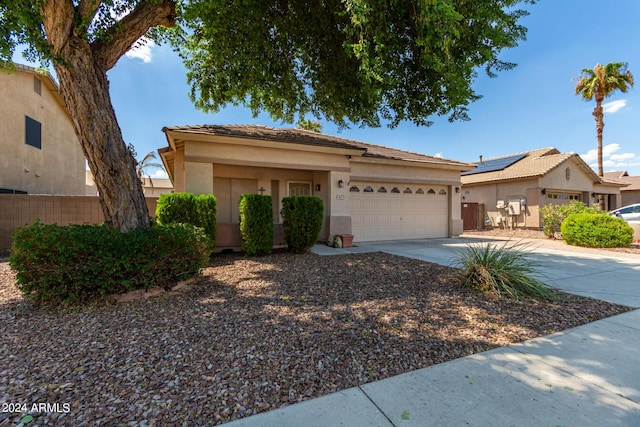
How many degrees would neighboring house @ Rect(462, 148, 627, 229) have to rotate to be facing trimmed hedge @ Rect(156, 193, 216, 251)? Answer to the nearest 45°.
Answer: approximately 45° to its right

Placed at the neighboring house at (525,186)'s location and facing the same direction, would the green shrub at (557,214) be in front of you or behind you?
in front

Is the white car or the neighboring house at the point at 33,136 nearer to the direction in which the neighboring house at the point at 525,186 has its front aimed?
the white car

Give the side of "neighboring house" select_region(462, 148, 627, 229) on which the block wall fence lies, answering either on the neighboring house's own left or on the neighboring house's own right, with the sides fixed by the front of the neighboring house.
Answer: on the neighboring house's own right

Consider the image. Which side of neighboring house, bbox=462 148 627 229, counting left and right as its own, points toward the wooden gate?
right

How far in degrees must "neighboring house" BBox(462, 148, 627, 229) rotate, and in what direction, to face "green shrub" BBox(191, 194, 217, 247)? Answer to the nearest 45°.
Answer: approximately 45° to its right

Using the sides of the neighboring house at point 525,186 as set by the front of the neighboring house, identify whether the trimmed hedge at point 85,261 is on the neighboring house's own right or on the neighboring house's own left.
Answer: on the neighboring house's own right

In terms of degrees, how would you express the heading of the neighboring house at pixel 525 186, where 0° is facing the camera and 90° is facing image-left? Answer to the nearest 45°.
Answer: approximately 315°

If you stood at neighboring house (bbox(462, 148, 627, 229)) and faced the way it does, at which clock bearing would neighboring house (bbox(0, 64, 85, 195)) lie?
neighboring house (bbox(0, 64, 85, 195)) is roughly at 3 o'clock from neighboring house (bbox(462, 148, 627, 229)).

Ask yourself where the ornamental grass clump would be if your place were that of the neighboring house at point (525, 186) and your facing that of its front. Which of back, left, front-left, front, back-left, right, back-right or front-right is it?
front-right

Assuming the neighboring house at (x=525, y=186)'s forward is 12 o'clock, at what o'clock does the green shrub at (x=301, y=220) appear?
The green shrub is roughly at 2 o'clock from the neighboring house.

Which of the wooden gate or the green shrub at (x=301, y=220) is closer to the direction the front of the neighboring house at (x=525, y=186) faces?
the green shrub
